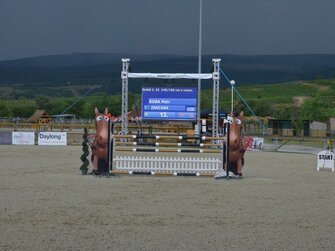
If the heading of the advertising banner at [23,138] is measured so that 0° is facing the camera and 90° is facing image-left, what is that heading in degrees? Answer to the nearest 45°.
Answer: approximately 0°

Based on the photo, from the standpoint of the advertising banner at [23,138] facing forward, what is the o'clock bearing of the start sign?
The start sign is roughly at 11 o'clock from the advertising banner.

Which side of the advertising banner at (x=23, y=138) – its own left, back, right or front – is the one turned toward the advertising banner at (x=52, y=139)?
left

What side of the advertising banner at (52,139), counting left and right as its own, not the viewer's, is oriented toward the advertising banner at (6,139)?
right

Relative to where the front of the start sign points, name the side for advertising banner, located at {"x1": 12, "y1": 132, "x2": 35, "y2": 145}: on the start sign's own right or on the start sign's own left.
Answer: on the start sign's own right

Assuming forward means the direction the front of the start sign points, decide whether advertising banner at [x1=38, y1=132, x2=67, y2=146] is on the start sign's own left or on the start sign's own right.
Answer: on the start sign's own right

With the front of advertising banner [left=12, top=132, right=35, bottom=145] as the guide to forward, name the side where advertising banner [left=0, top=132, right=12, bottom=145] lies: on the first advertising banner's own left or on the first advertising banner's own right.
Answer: on the first advertising banner's own right

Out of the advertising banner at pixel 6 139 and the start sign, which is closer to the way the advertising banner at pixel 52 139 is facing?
the start sign
